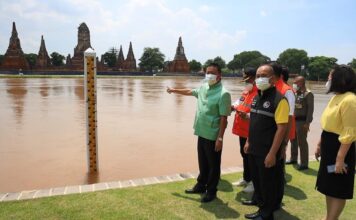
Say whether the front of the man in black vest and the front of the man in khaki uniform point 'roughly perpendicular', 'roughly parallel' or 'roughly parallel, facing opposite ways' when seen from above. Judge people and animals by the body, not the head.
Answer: roughly parallel

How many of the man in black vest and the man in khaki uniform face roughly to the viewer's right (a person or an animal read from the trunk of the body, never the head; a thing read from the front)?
0

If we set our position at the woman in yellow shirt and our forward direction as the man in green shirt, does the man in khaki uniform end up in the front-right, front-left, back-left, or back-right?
front-right

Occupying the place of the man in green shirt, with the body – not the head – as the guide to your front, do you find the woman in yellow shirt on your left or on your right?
on your left

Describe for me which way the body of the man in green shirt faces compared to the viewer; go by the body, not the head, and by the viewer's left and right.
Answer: facing the viewer and to the left of the viewer

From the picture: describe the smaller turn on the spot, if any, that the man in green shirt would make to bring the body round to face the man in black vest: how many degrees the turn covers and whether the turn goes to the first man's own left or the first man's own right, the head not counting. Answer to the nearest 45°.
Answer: approximately 90° to the first man's own left

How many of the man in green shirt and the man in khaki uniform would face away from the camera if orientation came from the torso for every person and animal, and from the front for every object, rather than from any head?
0

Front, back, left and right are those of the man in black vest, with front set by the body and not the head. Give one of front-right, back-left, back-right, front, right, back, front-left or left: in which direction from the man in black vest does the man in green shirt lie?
right

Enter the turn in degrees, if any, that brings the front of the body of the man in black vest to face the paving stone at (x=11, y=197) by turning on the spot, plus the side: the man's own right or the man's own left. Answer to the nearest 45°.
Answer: approximately 45° to the man's own right

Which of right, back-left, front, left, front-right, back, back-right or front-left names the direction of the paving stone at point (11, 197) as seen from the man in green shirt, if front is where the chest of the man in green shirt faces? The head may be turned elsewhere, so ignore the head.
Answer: front-right

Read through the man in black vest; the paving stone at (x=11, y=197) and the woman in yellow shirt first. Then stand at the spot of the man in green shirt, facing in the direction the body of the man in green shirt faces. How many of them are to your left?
2

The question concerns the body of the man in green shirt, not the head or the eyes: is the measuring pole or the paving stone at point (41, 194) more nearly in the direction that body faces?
the paving stone

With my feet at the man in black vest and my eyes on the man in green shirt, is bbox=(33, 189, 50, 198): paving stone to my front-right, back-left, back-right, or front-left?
front-left

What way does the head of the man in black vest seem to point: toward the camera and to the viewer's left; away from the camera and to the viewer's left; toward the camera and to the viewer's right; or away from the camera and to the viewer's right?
toward the camera and to the viewer's left

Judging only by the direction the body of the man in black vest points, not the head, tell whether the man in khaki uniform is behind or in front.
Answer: behind

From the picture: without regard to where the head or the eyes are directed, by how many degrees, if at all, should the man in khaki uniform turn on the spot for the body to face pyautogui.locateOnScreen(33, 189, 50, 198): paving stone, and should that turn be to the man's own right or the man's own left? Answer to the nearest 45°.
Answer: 0° — they already face it

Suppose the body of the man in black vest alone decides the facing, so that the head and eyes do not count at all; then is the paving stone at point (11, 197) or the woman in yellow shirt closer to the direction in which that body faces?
the paving stone

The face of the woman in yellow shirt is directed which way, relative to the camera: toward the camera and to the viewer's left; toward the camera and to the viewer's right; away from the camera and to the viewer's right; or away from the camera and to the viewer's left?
away from the camera and to the viewer's left
